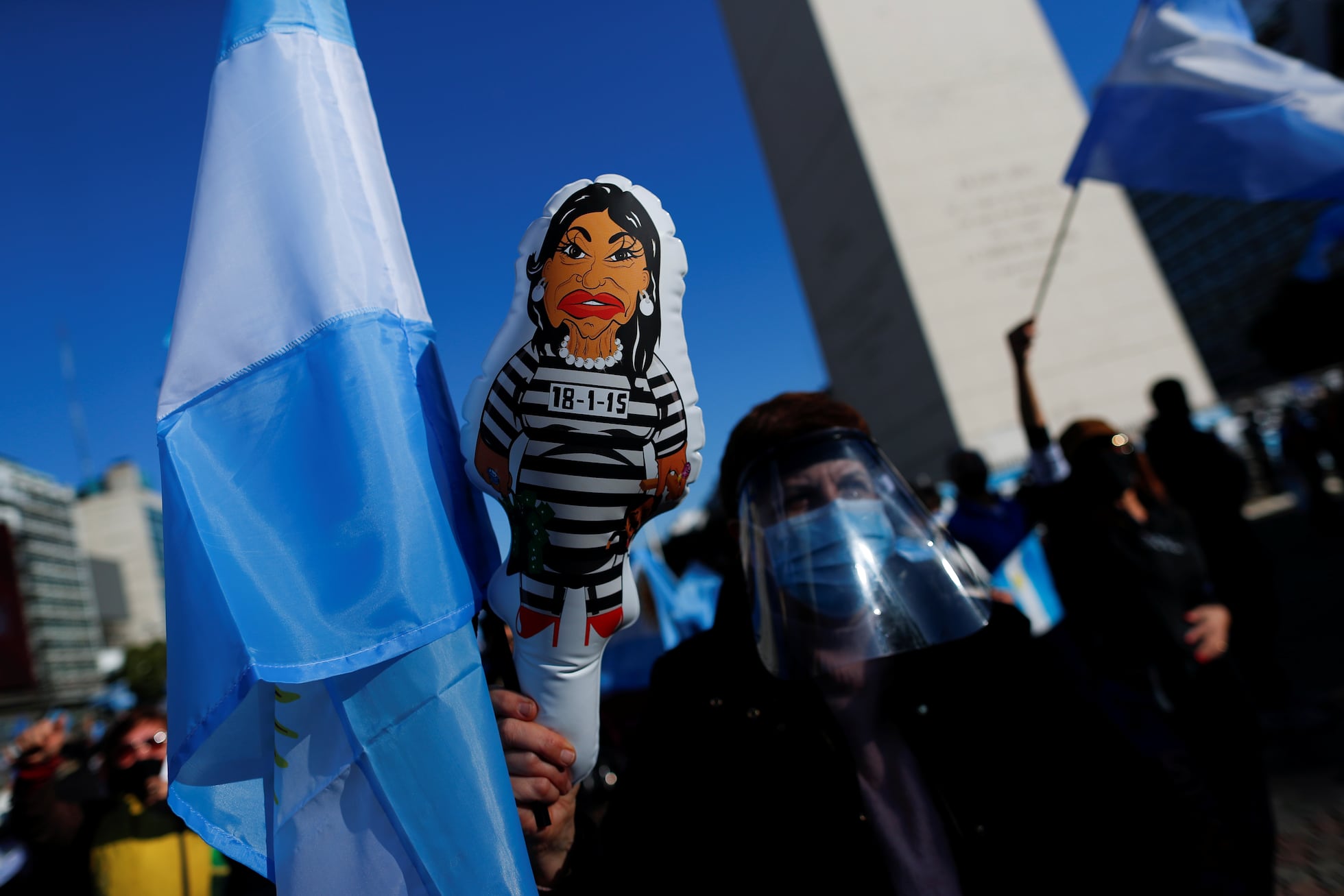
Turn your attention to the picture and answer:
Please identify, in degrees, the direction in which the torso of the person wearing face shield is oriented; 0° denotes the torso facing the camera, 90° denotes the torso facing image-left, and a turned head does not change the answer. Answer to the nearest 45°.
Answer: approximately 0°

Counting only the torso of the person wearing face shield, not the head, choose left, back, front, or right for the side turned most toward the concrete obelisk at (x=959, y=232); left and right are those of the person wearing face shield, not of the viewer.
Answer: back

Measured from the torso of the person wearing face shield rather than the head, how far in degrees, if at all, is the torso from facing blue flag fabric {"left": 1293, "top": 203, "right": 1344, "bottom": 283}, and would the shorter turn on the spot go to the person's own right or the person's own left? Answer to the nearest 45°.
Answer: approximately 135° to the person's own left

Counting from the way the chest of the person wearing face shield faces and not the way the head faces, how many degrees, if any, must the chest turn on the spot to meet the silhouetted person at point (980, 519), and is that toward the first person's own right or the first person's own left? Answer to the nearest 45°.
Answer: approximately 180°

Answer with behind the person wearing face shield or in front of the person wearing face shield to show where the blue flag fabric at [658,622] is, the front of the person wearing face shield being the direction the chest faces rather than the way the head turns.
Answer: behind

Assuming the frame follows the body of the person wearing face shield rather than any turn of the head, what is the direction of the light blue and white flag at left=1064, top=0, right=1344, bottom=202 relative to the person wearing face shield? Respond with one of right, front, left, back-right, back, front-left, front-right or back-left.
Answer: back-left

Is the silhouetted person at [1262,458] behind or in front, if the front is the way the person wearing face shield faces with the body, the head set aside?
behind

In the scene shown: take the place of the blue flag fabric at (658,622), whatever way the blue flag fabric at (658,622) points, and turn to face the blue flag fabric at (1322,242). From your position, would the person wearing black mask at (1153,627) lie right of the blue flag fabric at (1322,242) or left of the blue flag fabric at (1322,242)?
right

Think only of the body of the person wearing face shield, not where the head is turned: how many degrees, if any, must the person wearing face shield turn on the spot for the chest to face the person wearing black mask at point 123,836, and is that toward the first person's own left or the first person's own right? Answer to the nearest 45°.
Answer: approximately 90° to the first person's own right

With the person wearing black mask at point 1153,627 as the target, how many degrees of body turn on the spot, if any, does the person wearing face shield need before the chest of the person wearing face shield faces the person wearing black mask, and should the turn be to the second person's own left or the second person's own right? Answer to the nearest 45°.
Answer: approximately 135° to the second person's own left
